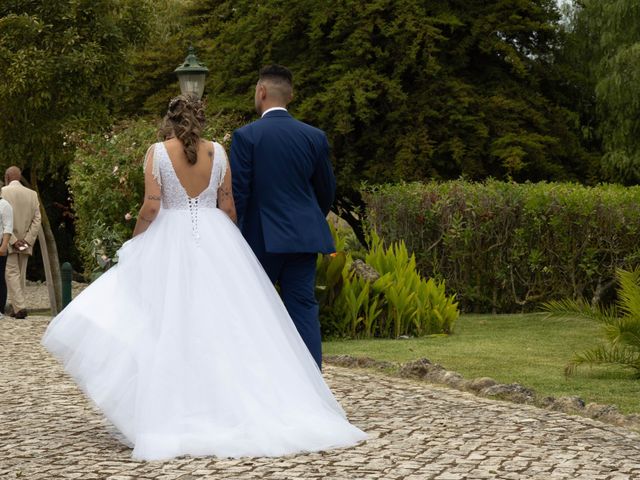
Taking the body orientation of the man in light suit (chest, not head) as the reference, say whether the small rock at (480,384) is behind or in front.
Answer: behind

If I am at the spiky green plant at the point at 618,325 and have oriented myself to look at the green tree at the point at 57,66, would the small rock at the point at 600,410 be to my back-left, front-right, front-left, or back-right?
back-left

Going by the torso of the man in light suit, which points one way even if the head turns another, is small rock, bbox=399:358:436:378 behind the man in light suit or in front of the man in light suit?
behind

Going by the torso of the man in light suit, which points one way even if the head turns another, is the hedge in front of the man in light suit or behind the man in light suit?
behind

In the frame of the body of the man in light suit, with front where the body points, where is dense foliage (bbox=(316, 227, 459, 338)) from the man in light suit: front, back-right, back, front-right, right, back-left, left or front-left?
back

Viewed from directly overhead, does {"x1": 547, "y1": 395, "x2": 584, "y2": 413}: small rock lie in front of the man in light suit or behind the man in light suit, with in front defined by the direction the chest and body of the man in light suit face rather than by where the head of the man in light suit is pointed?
behind

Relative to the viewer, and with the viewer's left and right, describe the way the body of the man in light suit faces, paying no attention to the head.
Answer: facing away from the viewer and to the left of the viewer
